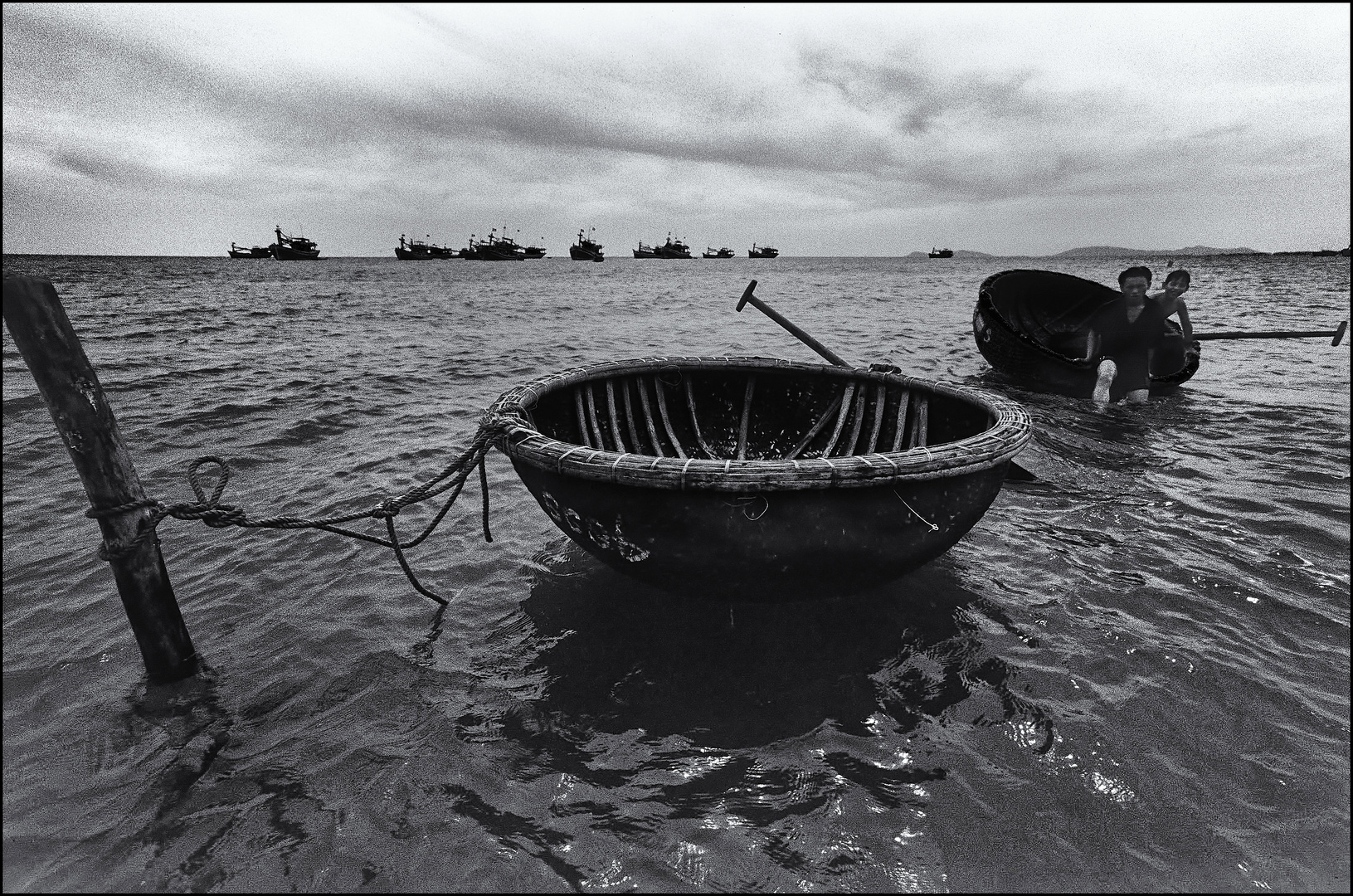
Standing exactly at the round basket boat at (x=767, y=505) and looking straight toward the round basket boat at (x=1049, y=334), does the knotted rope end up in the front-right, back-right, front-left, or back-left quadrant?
back-left

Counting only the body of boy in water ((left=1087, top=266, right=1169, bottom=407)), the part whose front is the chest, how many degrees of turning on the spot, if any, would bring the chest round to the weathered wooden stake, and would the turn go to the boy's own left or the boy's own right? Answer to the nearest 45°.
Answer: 0° — they already face it

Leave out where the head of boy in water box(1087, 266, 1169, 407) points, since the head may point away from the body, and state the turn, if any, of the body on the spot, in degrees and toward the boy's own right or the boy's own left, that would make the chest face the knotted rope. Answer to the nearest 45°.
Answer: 0° — they already face it

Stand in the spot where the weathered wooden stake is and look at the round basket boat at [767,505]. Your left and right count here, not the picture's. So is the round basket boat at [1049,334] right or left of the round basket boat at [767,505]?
left

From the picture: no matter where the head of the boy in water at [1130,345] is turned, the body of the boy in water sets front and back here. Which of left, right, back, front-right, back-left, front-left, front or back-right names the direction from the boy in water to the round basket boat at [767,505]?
front

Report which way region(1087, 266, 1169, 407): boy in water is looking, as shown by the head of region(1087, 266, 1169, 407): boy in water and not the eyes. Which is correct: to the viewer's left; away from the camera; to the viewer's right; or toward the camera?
toward the camera

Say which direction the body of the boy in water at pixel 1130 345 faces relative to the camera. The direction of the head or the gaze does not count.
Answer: toward the camera
